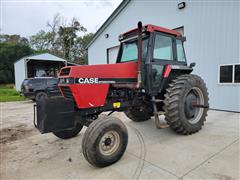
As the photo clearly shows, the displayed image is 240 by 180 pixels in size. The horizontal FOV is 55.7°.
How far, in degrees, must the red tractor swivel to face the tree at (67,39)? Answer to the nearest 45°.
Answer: approximately 135° to its right

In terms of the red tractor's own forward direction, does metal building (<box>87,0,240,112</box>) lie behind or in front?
behind

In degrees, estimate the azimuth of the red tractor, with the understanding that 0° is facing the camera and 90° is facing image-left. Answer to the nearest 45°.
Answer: approximately 45°

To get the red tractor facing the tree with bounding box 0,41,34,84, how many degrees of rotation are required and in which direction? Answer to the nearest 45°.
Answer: approximately 90° to its right

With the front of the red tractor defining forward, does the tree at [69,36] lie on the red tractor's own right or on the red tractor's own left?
on the red tractor's own right

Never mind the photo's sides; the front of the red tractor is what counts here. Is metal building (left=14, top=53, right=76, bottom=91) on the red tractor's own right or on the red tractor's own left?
on the red tractor's own right

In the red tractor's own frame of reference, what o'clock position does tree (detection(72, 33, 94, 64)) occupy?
The tree is roughly at 4 o'clock from the red tractor.
